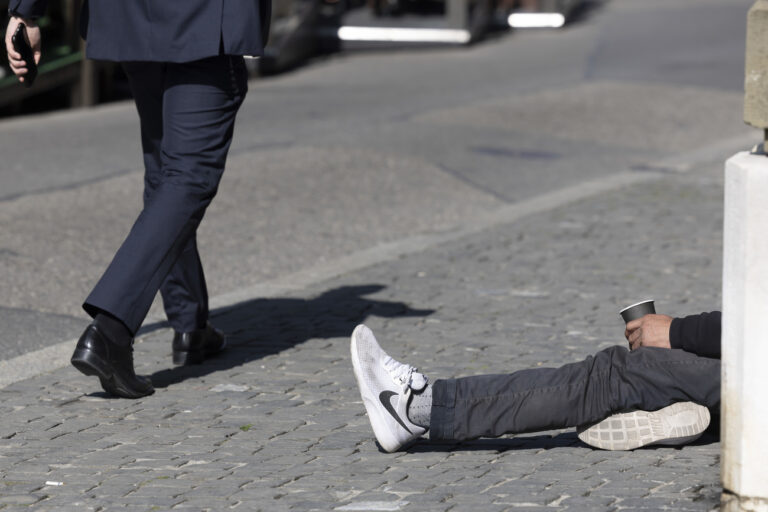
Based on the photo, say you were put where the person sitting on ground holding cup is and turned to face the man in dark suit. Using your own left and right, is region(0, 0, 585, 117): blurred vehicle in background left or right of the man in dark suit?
right

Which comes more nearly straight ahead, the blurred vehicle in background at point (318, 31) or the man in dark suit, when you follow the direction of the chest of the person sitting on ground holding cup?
the man in dark suit

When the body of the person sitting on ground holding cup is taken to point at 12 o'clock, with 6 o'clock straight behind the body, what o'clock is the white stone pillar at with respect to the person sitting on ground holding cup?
The white stone pillar is roughly at 8 o'clock from the person sitting on ground holding cup.

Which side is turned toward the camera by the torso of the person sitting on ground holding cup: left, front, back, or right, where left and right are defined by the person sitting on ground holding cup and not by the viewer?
left

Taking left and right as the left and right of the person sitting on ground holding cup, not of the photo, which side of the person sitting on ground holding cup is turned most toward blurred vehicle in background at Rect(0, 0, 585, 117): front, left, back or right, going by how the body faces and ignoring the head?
right

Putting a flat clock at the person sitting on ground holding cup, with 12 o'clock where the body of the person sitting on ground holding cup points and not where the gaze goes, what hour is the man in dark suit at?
The man in dark suit is roughly at 1 o'clock from the person sitting on ground holding cup.

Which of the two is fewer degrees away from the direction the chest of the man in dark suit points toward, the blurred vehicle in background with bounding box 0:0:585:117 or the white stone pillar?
the blurred vehicle in background

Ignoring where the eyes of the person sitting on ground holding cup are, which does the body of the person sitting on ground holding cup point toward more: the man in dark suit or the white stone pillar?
the man in dark suit
